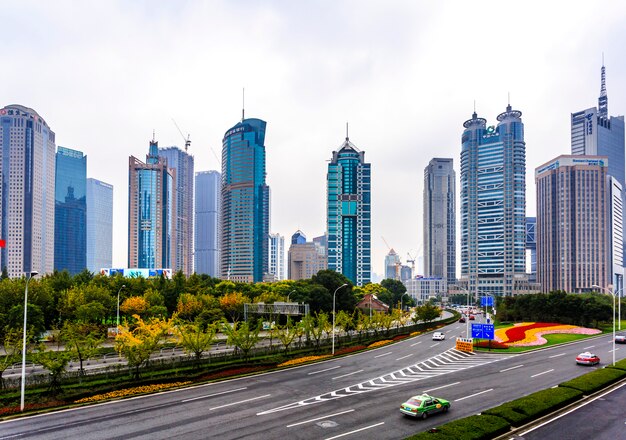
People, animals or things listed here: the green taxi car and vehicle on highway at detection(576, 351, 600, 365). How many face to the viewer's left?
0

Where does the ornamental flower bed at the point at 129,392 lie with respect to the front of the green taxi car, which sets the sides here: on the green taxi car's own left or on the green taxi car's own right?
on the green taxi car's own left

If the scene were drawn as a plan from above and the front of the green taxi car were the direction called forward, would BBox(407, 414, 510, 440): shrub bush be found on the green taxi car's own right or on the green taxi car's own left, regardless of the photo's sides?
on the green taxi car's own right

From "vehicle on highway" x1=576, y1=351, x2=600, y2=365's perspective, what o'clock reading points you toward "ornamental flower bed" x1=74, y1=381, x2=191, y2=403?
The ornamental flower bed is roughly at 6 o'clock from the vehicle on highway.

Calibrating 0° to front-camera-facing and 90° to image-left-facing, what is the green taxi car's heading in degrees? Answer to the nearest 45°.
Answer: approximately 225°

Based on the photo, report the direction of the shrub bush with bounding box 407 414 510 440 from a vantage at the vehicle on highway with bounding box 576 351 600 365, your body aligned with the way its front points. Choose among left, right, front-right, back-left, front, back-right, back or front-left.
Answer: back-right

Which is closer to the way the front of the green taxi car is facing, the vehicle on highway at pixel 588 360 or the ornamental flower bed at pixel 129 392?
the vehicle on highway

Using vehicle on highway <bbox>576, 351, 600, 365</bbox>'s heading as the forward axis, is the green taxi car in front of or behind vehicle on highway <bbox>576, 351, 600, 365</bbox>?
behind

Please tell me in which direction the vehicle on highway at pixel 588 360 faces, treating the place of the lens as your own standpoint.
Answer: facing away from the viewer and to the right of the viewer
